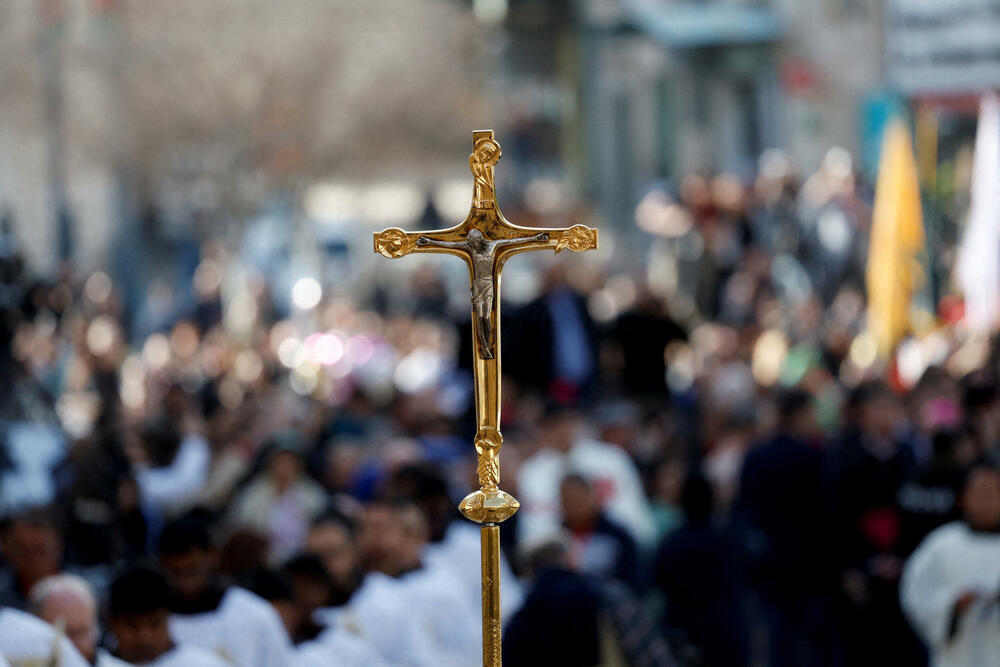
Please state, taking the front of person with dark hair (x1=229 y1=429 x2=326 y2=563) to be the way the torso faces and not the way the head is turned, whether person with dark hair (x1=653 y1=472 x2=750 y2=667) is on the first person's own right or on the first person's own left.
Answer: on the first person's own left

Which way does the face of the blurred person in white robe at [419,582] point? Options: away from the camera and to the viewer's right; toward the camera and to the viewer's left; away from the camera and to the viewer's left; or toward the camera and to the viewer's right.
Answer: toward the camera and to the viewer's left

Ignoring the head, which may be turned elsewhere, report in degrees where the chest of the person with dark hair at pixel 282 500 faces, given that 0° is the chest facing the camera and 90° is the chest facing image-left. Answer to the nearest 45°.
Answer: approximately 0°

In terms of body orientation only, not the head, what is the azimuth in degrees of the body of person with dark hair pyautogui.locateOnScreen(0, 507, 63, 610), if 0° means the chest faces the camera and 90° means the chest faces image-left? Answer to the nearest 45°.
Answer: approximately 315°

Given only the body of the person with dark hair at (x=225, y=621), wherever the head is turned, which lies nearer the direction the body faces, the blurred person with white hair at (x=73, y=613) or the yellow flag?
the blurred person with white hair

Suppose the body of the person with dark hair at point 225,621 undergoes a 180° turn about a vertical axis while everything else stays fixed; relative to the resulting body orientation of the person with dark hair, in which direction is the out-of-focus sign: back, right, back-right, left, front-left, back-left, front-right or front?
front

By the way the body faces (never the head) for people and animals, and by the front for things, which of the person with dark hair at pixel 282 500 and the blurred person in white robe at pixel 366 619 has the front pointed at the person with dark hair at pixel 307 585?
the person with dark hair at pixel 282 500

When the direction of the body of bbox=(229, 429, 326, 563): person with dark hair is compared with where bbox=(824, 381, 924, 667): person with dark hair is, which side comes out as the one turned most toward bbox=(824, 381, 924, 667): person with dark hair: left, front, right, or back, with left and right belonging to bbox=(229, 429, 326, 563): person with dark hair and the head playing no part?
left

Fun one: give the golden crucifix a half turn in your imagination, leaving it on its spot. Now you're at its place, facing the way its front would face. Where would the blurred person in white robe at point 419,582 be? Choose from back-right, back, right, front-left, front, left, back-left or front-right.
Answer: front
